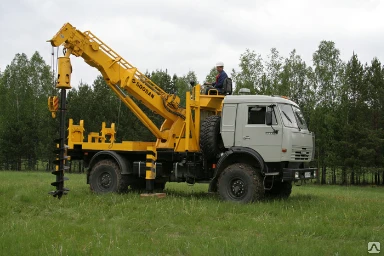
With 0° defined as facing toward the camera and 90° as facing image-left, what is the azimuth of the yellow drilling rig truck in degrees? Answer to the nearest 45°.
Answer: approximately 315°
